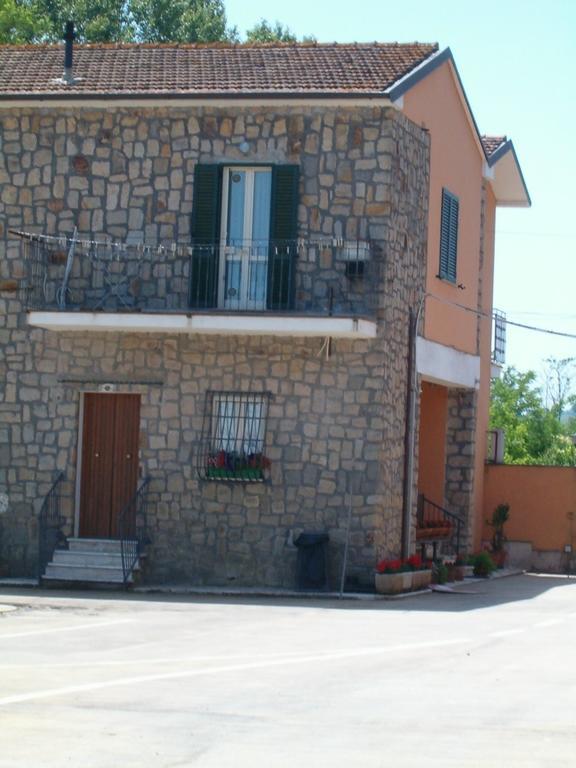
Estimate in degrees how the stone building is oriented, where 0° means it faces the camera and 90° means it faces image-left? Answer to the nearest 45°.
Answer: approximately 0°

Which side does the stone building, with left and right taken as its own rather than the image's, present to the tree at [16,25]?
back

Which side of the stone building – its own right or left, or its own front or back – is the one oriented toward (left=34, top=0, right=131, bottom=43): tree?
back

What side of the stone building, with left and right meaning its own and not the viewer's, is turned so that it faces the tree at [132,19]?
back

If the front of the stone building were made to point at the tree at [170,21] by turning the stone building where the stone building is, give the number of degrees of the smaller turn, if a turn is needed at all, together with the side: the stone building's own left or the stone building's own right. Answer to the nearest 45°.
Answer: approximately 180°

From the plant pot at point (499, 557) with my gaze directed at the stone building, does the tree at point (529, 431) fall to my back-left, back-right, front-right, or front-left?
back-right
